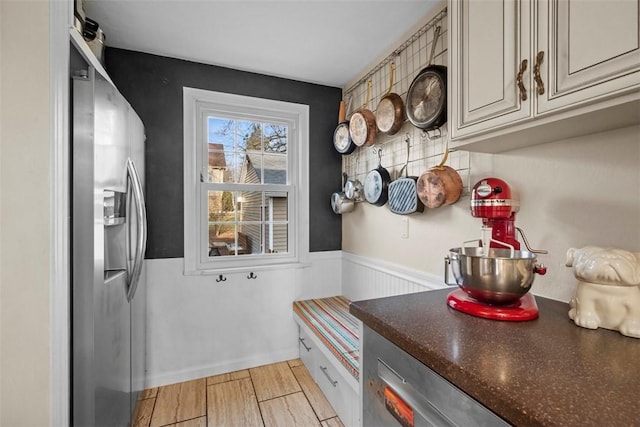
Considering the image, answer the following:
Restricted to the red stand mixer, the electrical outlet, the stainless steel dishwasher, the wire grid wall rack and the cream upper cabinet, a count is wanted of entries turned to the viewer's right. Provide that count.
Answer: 0

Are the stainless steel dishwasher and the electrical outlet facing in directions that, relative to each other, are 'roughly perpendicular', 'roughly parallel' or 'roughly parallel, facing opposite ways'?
roughly parallel

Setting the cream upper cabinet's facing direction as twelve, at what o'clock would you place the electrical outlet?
The electrical outlet is roughly at 3 o'clock from the cream upper cabinet.

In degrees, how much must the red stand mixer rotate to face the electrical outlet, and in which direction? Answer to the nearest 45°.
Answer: approximately 90° to its right

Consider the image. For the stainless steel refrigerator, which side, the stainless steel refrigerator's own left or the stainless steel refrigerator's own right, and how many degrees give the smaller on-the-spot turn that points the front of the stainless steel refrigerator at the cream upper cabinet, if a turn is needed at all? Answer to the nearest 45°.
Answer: approximately 45° to the stainless steel refrigerator's own right

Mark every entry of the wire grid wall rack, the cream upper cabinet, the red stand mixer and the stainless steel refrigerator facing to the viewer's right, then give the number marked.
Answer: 1

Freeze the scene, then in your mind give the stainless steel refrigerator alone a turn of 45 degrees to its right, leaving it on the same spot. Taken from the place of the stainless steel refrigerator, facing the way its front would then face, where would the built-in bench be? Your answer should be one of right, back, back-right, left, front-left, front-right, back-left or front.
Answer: front-left

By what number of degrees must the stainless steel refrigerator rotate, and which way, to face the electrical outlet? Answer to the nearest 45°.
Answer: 0° — it already faces it

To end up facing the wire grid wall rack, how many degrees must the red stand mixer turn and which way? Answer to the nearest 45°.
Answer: approximately 90° to its right

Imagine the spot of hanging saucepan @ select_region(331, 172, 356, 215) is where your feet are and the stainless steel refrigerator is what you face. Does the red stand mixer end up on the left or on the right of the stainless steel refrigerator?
left

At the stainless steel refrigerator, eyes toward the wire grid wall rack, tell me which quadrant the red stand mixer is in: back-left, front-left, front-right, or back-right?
front-right

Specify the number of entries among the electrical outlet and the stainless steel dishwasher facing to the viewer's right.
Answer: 0

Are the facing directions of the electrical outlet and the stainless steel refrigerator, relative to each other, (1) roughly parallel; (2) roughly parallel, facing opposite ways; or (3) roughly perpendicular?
roughly parallel, facing opposite ways

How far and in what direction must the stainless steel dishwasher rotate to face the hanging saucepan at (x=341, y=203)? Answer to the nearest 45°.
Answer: approximately 90° to its right

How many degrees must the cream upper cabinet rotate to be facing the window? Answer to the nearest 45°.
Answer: approximately 45° to its right
